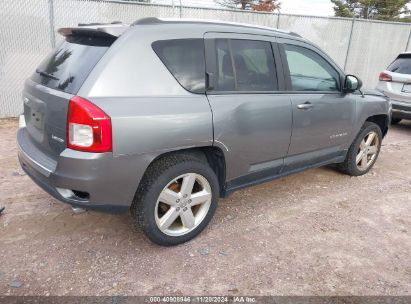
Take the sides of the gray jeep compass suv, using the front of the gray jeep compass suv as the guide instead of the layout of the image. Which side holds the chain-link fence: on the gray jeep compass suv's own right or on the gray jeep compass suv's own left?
on the gray jeep compass suv's own left

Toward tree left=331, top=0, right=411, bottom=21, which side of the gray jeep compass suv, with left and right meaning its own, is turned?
front

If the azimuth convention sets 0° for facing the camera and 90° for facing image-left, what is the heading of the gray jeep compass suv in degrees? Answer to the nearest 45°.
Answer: approximately 225°

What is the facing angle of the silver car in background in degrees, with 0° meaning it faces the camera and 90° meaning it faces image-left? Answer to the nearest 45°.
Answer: approximately 180°

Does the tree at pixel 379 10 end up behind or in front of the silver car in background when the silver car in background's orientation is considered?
in front

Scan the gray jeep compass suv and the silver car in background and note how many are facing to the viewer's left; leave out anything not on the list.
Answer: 0

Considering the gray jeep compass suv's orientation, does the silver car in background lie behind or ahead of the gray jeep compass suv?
ahead
